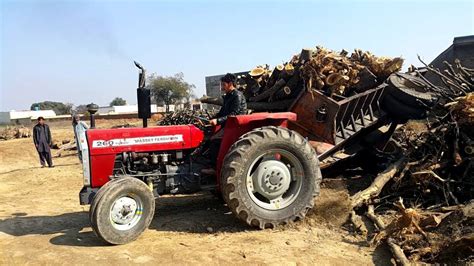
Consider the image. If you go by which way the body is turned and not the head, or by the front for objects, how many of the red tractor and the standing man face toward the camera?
1

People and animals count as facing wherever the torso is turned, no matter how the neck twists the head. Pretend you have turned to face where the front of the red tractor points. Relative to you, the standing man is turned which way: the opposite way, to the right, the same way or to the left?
to the left

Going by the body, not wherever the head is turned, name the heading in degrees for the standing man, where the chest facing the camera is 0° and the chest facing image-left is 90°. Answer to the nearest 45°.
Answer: approximately 0°

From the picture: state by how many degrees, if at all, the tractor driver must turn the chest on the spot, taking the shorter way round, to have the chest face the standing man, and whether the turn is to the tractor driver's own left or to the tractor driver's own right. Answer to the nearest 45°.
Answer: approximately 45° to the tractor driver's own right

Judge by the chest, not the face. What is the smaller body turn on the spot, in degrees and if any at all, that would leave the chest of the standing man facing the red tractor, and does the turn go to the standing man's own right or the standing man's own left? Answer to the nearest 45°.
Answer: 0° — they already face it

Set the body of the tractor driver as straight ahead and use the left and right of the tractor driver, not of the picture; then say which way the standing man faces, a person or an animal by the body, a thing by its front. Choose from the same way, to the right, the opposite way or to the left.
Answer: to the left

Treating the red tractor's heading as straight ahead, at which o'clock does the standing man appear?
The standing man is roughly at 2 o'clock from the red tractor.

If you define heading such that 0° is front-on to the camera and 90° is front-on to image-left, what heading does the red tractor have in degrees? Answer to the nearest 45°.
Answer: approximately 90°

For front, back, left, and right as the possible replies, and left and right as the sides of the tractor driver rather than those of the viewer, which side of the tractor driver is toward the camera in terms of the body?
left
